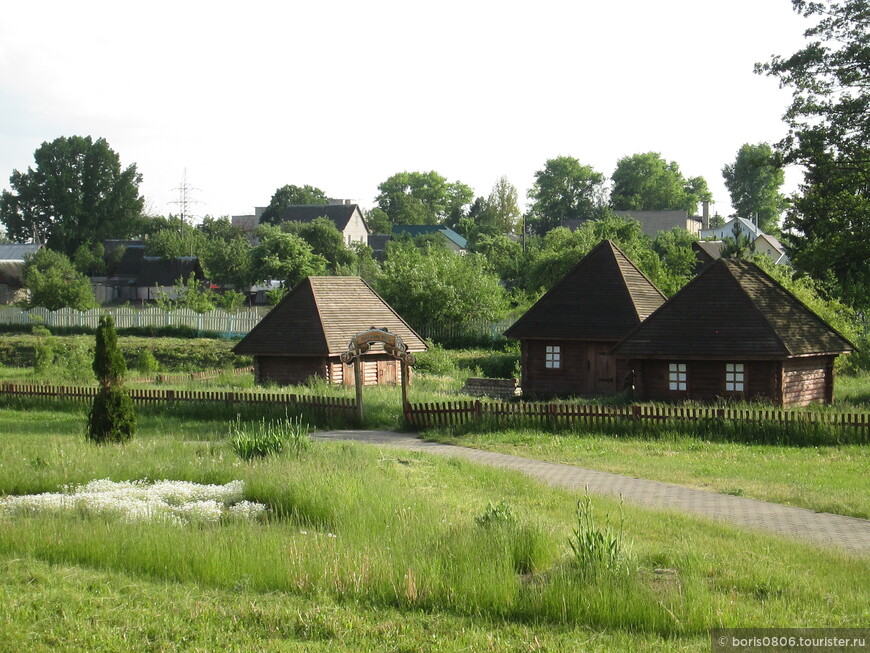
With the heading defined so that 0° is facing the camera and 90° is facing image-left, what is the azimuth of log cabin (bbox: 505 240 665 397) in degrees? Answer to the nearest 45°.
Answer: approximately 0°

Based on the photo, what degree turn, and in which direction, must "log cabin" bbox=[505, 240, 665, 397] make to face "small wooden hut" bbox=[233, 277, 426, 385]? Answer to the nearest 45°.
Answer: approximately 90° to its right

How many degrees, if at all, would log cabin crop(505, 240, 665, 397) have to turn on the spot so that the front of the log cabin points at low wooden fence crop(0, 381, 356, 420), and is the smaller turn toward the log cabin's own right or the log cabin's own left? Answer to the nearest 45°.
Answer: approximately 45° to the log cabin's own right

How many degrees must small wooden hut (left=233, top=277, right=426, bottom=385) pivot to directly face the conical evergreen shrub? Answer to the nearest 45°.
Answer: approximately 45° to its right

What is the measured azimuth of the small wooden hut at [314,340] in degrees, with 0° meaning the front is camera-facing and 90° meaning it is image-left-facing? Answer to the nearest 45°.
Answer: approximately 315°
